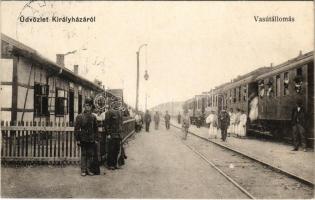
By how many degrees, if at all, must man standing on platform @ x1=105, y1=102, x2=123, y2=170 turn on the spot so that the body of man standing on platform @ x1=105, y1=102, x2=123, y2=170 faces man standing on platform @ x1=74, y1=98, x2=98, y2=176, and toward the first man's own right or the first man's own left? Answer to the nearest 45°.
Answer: approximately 90° to the first man's own right

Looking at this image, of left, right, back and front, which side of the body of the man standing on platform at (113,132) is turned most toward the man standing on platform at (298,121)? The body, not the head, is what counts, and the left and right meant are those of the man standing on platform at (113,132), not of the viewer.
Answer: left

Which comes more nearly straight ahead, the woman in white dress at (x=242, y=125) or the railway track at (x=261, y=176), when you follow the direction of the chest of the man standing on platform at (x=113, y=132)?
the railway track

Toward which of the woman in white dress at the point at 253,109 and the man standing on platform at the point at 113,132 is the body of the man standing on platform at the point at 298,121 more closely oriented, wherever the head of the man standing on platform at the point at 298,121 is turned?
the man standing on platform

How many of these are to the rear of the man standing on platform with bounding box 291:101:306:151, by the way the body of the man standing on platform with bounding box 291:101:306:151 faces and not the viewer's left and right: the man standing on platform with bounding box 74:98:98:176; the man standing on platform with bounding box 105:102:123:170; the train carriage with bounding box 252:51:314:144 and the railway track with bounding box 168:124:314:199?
1

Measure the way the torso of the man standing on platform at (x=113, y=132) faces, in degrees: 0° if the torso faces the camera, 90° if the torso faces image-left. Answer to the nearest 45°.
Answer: approximately 315°

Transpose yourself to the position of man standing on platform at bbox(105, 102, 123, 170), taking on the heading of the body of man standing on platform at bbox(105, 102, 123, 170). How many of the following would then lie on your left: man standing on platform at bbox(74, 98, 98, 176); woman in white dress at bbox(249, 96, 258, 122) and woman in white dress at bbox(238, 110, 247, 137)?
2

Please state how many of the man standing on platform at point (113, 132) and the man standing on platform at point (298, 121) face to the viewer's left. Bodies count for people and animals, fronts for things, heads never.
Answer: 0

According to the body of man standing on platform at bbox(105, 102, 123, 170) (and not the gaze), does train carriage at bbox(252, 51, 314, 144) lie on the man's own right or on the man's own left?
on the man's own left

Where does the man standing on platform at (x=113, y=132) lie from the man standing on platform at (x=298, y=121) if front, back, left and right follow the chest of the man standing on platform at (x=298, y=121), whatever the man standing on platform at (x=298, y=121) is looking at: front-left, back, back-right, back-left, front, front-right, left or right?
front-right

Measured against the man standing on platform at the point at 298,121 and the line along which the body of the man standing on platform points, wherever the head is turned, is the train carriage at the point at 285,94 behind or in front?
behind

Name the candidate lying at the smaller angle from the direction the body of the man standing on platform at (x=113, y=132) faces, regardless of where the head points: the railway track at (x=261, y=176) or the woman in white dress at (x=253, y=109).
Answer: the railway track

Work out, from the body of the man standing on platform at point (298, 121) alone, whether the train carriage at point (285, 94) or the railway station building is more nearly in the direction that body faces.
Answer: the railway station building

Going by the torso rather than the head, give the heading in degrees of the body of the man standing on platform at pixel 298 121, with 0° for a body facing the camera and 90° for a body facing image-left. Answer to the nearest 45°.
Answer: approximately 0°

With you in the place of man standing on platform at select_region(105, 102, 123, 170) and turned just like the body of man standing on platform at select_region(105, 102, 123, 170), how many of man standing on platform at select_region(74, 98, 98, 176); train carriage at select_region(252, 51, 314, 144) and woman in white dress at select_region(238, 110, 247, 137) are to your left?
2
